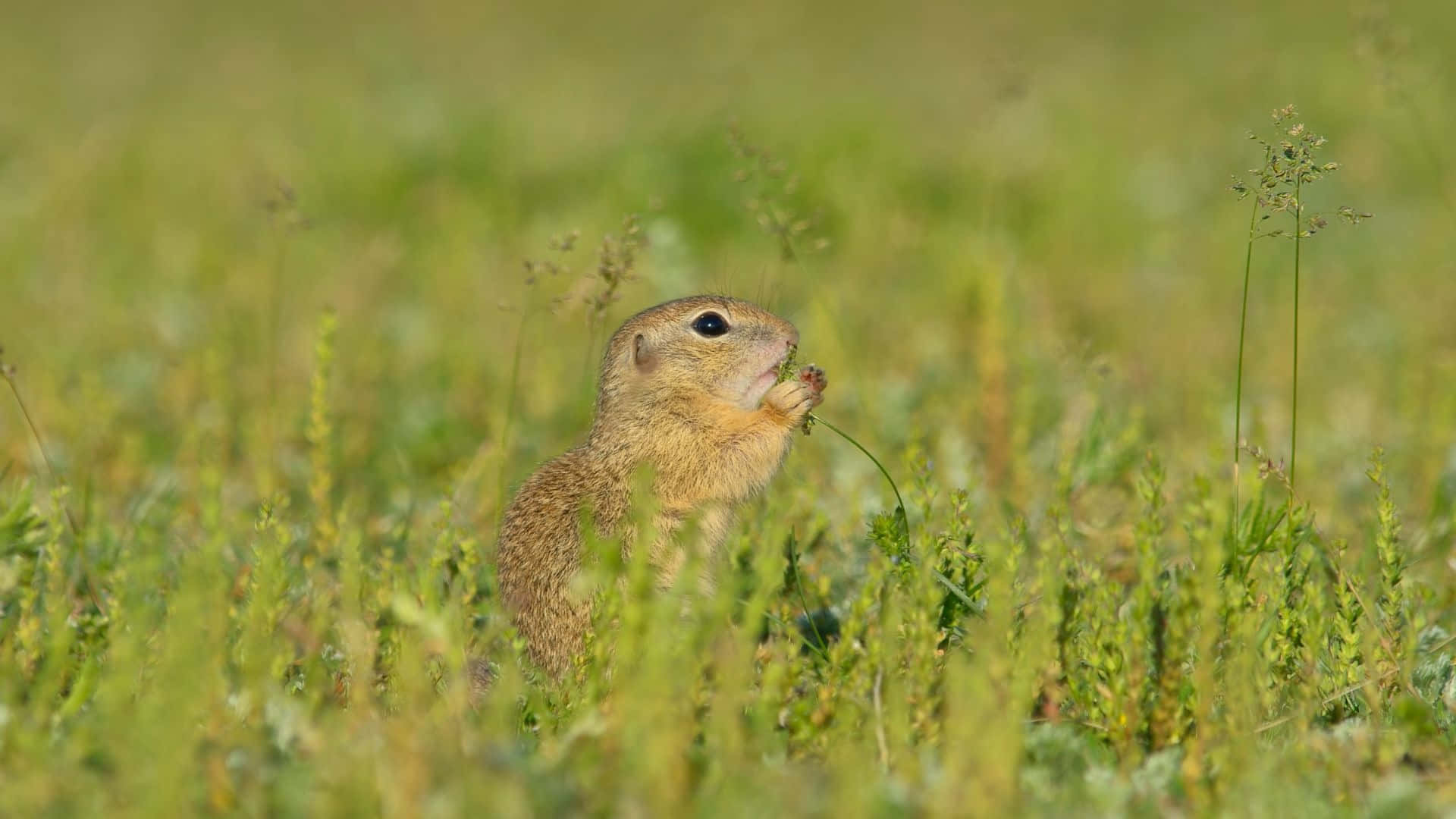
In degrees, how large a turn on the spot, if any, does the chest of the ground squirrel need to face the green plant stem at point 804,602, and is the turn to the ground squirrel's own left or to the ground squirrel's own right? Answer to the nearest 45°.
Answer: approximately 45° to the ground squirrel's own right

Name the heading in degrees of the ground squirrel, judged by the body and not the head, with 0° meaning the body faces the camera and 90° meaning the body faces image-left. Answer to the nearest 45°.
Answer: approximately 270°
